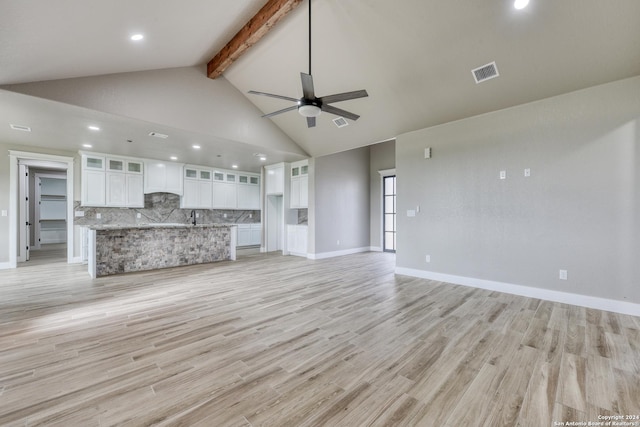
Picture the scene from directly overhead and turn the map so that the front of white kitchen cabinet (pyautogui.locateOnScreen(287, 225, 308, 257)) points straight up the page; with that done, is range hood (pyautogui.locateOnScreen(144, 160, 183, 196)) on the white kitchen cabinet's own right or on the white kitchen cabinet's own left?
on the white kitchen cabinet's own right

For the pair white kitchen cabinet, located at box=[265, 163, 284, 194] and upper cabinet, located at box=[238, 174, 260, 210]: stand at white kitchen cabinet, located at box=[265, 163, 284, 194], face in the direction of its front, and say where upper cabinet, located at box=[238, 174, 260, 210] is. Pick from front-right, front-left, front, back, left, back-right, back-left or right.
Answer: right

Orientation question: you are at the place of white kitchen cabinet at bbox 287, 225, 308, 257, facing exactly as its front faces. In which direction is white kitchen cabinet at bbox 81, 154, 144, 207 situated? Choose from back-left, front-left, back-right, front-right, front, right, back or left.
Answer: front-right

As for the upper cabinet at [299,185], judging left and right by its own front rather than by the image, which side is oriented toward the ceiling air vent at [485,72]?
left

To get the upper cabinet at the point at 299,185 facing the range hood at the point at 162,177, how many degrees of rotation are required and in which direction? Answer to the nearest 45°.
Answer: approximately 45° to its right

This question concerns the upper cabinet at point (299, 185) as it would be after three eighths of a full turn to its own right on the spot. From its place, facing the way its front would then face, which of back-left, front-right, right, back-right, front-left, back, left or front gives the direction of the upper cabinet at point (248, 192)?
front-left

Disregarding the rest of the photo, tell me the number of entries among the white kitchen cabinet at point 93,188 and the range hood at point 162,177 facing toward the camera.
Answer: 2

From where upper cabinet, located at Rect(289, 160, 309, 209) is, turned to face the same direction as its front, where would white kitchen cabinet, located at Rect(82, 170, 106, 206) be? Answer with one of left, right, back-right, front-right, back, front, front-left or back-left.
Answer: front-right

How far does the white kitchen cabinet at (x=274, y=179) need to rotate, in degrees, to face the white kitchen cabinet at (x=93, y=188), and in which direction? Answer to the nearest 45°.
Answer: approximately 45° to its right

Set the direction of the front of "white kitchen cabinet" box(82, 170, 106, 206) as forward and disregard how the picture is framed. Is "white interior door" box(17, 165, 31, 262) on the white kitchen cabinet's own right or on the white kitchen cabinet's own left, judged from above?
on the white kitchen cabinet's own right

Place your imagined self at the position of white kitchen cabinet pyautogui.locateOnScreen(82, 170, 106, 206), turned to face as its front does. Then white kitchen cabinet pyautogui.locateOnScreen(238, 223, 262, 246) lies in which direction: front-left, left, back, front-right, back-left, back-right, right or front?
left
